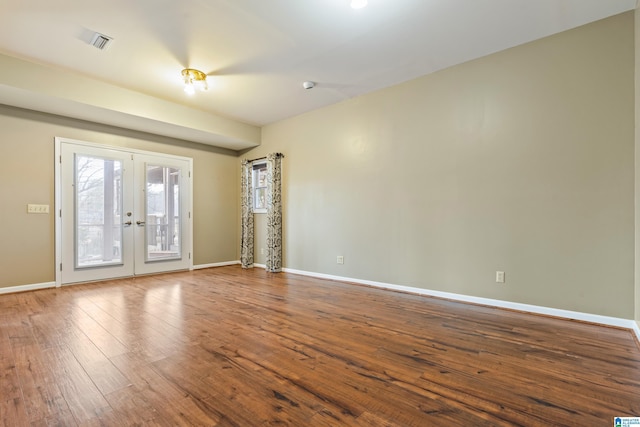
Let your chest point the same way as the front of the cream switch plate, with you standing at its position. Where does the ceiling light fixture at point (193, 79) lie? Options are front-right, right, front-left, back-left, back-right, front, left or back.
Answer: front-left

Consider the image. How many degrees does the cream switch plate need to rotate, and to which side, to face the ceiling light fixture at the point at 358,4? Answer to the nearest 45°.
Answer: approximately 45° to its left

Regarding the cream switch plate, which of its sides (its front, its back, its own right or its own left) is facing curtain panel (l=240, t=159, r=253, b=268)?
left

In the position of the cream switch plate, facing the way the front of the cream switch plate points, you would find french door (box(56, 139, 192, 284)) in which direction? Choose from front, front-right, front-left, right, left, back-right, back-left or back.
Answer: left

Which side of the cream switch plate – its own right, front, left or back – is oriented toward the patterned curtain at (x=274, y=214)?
left

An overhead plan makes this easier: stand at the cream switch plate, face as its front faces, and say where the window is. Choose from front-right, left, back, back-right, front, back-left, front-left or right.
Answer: left

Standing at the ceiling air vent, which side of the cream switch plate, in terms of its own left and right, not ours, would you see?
front

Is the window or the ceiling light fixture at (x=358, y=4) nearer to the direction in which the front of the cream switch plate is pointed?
the ceiling light fixture

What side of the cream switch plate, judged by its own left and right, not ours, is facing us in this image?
front

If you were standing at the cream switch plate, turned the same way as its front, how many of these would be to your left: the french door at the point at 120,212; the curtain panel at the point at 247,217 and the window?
3
